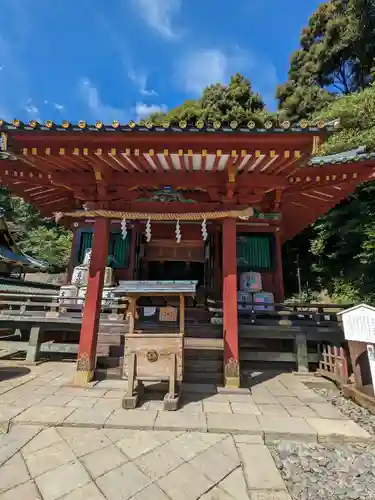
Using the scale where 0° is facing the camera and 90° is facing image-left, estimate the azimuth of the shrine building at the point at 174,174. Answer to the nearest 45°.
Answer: approximately 0°

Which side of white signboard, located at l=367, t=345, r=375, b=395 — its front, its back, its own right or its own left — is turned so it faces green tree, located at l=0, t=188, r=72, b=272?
right

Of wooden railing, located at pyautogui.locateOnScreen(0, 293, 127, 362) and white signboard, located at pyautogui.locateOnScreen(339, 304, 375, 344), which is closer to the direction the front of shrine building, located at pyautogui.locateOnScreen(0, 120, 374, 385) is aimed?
the white signboard

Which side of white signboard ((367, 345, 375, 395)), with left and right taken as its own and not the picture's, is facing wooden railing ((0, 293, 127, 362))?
right

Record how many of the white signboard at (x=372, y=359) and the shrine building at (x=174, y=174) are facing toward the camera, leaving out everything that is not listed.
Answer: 2

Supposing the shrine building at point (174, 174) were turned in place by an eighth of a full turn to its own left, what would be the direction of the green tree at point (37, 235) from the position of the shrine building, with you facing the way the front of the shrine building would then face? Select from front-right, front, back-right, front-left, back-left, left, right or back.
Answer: back
